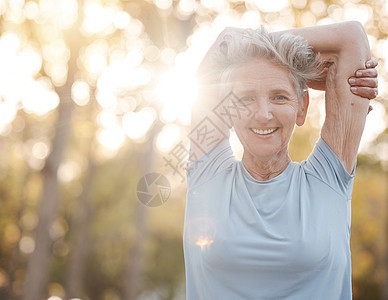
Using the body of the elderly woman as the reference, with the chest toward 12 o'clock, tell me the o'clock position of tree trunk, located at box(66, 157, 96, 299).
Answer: The tree trunk is roughly at 5 o'clock from the elderly woman.

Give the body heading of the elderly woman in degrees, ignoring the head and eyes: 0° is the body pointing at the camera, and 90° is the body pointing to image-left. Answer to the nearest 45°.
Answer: approximately 0°

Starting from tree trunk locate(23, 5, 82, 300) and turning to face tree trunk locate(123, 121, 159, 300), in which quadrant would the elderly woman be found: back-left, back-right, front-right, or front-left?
back-right

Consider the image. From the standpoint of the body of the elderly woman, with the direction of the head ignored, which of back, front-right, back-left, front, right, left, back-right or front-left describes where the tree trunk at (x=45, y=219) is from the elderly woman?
back-right

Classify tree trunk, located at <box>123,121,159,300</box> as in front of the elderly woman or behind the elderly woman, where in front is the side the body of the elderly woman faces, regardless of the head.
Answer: behind
